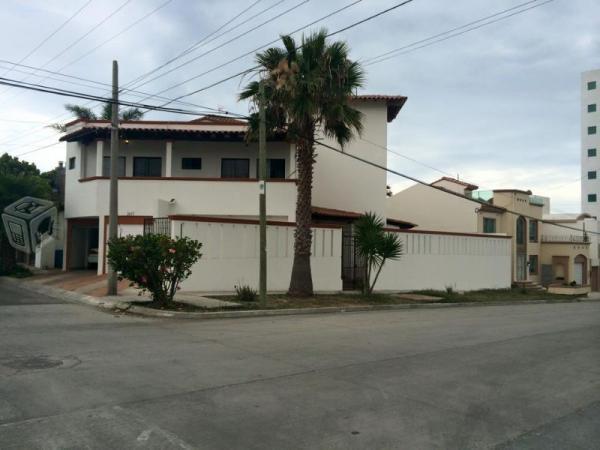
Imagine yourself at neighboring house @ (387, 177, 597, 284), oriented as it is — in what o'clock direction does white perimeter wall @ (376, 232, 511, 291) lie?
The white perimeter wall is roughly at 2 o'clock from the neighboring house.

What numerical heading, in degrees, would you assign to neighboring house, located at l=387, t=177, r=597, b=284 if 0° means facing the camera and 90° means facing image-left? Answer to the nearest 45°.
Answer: approximately 315°

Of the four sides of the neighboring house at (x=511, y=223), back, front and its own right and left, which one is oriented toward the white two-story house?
right

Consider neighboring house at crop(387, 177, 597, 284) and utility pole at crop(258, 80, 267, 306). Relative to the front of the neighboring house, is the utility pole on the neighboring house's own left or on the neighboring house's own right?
on the neighboring house's own right

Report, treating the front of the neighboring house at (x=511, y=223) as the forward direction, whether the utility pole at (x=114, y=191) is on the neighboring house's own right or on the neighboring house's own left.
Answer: on the neighboring house's own right

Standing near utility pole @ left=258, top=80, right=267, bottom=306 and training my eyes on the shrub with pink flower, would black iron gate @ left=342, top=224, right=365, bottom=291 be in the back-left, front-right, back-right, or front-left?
back-right

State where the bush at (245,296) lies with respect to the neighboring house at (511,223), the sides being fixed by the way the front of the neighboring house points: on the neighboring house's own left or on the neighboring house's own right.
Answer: on the neighboring house's own right
